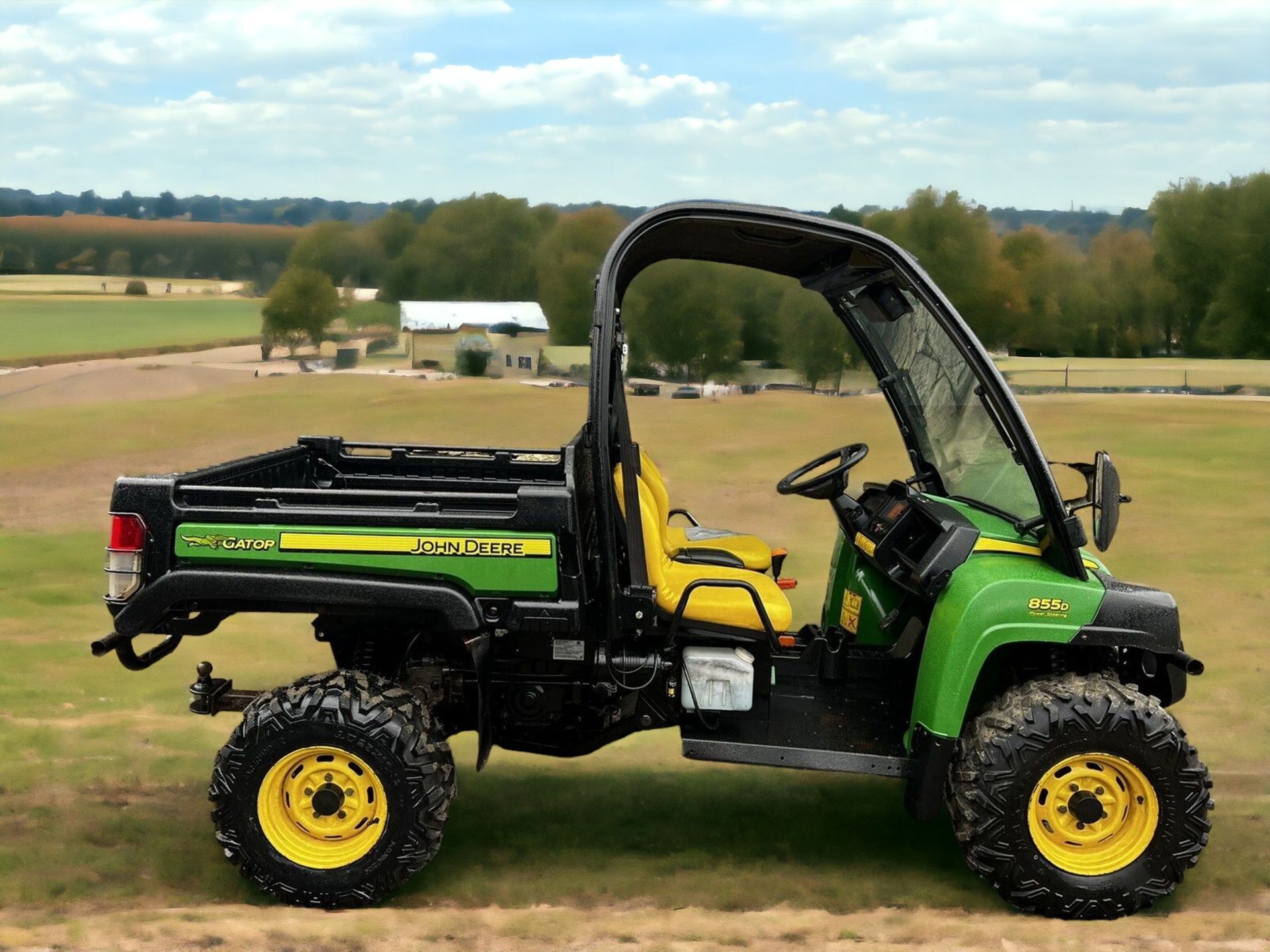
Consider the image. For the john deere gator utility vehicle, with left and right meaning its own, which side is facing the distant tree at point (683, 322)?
left

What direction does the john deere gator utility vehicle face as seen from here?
to the viewer's right

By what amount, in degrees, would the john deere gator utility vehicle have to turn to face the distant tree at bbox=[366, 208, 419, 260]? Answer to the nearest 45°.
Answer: approximately 90° to its left

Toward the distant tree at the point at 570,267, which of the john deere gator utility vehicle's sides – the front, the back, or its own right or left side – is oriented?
left

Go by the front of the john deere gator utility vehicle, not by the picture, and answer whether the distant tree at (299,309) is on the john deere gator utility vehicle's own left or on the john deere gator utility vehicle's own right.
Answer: on the john deere gator utility vehicle's own left

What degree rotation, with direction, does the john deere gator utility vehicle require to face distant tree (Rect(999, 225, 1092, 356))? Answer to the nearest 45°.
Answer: approximately 90° to its left

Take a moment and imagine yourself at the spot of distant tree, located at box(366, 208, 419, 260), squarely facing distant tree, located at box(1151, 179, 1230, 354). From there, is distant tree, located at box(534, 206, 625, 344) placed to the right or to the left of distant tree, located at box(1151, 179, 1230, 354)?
right

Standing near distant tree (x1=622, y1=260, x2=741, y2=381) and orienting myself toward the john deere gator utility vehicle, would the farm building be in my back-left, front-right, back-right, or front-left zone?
back-right

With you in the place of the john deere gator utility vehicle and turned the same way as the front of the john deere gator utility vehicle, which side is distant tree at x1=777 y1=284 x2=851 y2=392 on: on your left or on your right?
on your left

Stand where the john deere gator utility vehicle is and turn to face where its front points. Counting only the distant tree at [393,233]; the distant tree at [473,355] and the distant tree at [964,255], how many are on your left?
3

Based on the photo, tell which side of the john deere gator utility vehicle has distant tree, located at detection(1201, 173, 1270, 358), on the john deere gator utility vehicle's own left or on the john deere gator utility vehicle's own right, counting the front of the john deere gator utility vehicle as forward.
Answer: on the john deere gator utility vehicle's own left

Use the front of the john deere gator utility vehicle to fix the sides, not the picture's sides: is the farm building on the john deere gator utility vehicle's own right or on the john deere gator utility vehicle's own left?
on the john deere gator utility vehicle's own left
